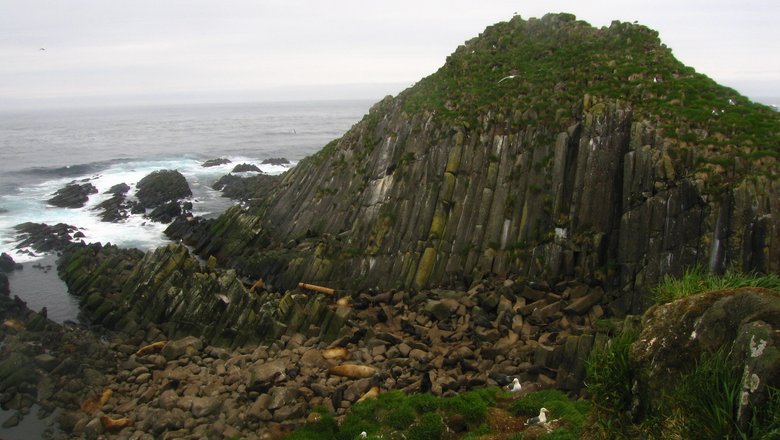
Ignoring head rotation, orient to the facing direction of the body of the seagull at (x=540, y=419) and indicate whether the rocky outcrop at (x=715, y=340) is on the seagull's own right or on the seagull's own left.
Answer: on the seagull's own right

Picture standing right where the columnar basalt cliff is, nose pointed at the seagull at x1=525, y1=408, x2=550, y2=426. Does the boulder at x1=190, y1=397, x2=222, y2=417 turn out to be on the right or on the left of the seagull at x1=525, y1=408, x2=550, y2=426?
right

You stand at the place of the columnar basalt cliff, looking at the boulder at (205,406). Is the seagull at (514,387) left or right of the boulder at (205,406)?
left
